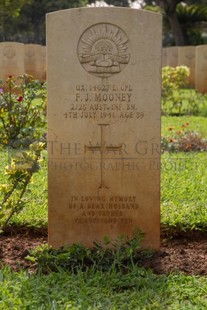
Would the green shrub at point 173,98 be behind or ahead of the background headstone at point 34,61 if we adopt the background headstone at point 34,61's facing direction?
ahead

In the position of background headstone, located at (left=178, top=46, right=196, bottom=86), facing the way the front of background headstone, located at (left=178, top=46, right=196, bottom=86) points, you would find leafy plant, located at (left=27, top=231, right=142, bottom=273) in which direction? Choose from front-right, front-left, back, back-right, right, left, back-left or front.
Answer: front

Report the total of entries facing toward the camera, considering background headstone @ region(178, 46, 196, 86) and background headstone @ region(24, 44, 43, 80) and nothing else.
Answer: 2

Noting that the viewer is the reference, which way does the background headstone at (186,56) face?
facing the viewer

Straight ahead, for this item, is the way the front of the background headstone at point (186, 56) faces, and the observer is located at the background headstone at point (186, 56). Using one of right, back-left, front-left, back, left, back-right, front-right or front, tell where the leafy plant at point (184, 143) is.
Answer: front

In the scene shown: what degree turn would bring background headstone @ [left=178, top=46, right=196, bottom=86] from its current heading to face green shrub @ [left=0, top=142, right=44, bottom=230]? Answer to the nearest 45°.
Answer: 0° — it already faces it

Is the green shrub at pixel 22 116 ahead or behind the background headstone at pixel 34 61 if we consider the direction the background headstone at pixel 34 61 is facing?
ahead

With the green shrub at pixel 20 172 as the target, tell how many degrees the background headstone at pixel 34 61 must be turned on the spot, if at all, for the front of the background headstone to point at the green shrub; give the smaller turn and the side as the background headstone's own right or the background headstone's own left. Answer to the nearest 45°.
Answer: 0° — it already faces it

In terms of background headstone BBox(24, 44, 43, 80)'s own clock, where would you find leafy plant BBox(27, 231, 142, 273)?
The leafy plant is roughly at 12 o'clock from the background headstone.
